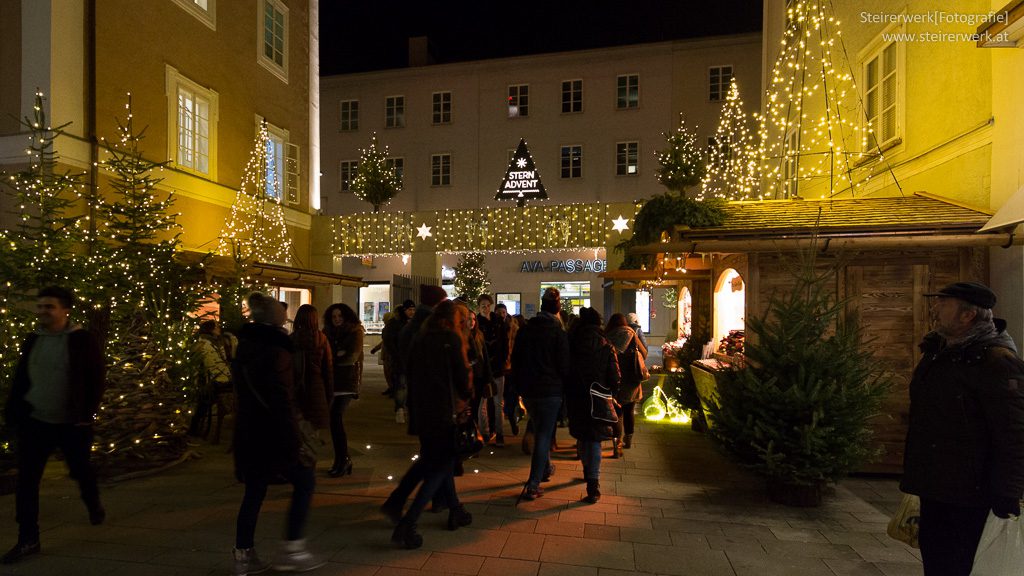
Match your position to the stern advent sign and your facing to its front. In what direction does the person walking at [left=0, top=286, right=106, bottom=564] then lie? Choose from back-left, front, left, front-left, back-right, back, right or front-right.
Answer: front

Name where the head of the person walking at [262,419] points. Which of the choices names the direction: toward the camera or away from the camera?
away from the camera

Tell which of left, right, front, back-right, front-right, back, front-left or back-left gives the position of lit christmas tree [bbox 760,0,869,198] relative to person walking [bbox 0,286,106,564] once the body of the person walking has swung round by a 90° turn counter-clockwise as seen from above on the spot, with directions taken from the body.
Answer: front-left

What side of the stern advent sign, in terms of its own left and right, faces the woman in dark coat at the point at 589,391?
front

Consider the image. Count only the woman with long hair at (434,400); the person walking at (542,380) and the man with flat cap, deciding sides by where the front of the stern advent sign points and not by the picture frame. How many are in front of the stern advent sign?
3

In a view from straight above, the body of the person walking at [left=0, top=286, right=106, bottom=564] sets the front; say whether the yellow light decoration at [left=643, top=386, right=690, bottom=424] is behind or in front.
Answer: behind

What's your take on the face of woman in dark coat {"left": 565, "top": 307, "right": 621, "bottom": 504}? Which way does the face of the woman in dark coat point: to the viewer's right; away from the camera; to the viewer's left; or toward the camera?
away from the camera

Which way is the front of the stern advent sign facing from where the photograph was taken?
facing the viewer

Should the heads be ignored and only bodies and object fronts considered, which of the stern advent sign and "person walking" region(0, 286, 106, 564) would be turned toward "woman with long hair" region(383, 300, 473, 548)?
the stern advent sign

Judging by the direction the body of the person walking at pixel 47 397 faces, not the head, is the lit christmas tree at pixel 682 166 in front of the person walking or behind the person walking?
behind

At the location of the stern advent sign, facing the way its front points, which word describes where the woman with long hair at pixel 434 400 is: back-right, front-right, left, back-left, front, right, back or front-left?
front

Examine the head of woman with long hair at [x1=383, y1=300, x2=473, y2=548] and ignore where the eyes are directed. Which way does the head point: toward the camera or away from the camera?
away from the camera

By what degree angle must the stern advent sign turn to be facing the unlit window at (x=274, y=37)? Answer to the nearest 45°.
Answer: approximately 45° to its right

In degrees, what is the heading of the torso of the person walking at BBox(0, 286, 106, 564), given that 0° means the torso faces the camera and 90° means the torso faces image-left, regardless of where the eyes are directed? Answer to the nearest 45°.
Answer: approximately 45°

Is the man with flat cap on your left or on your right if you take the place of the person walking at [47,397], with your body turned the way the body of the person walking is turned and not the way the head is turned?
on your left

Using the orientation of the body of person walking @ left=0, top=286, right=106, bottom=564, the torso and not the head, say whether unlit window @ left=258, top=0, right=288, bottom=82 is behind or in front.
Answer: behind

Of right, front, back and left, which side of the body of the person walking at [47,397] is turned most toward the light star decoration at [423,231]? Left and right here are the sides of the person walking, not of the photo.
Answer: back

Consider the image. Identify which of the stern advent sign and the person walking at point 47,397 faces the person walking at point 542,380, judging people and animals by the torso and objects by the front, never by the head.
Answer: the stern advent sign
